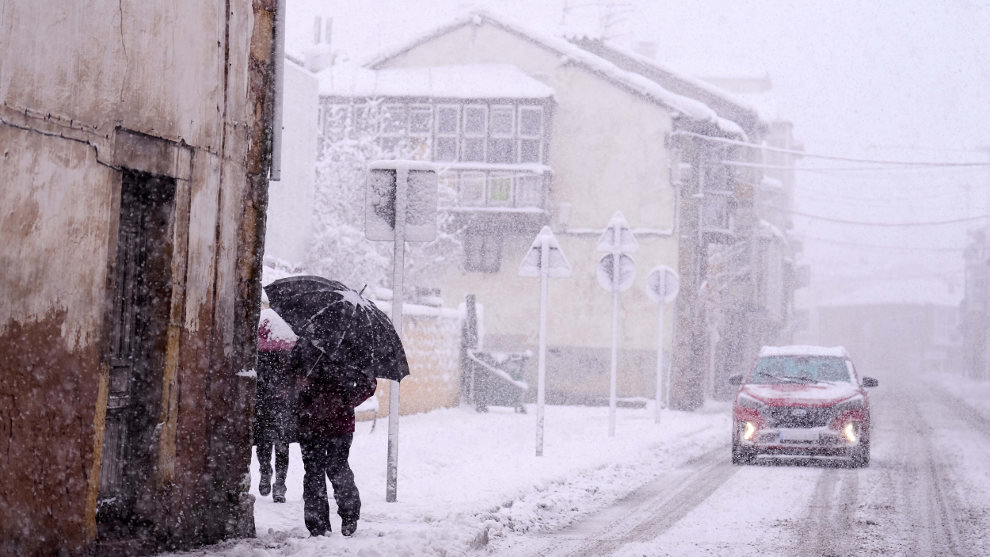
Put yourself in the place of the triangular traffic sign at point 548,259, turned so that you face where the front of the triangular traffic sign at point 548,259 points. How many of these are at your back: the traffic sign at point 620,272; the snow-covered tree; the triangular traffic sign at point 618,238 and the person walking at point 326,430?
1

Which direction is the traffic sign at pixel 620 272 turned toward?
away from the camera

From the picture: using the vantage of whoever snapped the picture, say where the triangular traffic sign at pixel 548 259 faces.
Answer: facing away from the viewer

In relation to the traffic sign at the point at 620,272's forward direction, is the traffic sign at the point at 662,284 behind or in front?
in front

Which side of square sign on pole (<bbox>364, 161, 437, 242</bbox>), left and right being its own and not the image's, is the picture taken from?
back

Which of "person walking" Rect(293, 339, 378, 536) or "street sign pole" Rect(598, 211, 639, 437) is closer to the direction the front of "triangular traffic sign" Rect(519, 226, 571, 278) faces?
the street sign pole

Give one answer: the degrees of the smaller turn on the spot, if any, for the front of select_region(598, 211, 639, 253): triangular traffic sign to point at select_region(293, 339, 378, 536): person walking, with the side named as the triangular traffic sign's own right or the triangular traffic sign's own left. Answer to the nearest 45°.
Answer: approximately 180°
